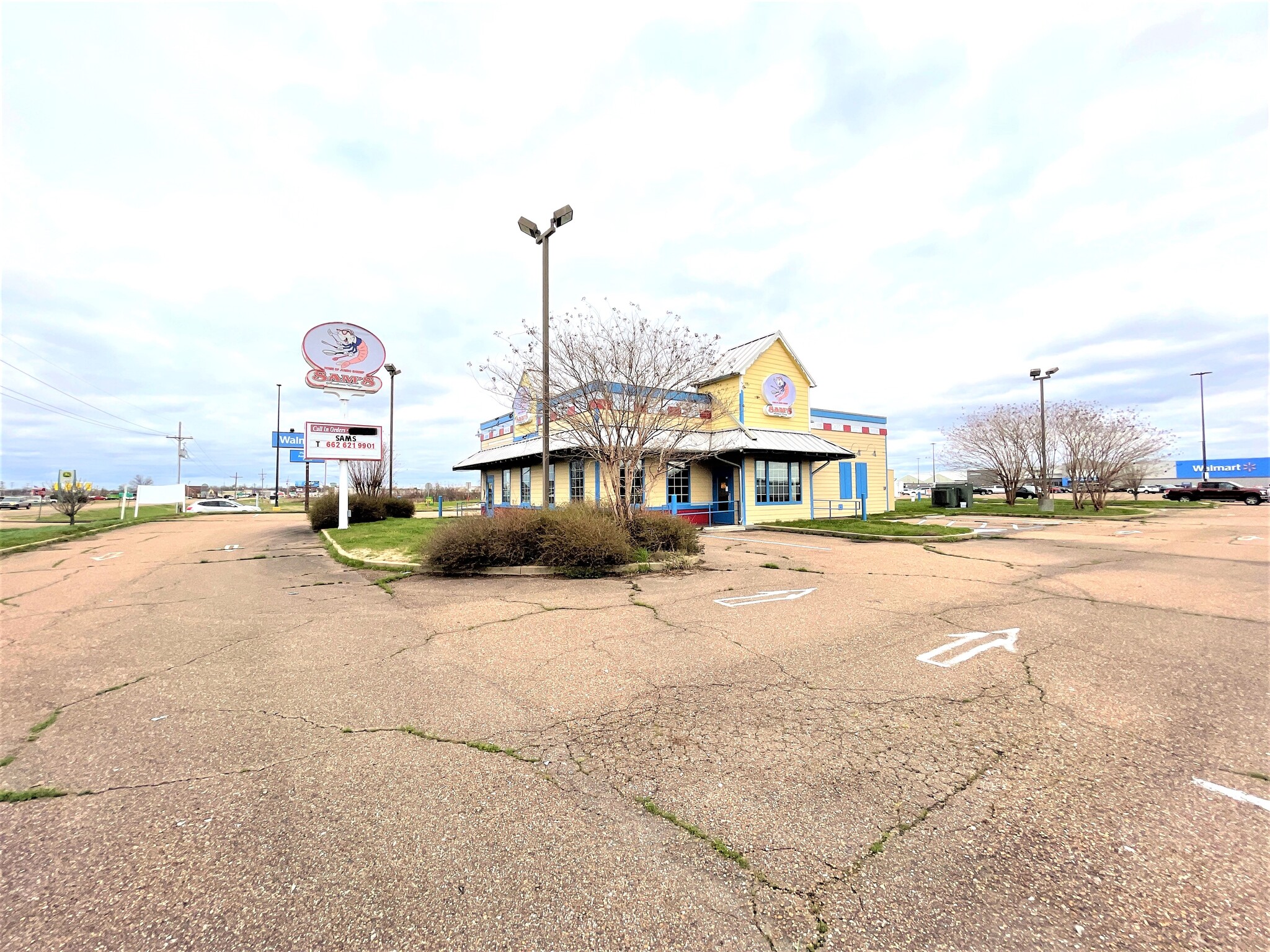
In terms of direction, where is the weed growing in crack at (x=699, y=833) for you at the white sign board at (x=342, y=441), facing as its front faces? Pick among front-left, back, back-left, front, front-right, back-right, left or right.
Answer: front

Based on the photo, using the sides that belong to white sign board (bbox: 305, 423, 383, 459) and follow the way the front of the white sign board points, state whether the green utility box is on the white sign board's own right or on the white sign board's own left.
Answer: on the white sign board's own left

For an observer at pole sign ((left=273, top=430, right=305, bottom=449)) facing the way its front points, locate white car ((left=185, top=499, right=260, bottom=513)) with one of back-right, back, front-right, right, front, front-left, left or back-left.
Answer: back-right

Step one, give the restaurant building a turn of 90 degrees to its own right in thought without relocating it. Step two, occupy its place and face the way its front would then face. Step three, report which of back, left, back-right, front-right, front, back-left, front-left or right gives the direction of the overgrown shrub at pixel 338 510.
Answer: front-left

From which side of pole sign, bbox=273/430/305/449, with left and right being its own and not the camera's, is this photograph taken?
front

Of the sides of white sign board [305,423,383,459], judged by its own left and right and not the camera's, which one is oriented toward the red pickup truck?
left

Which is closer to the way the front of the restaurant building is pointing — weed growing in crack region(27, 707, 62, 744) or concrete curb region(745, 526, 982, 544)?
the weed growing in crack

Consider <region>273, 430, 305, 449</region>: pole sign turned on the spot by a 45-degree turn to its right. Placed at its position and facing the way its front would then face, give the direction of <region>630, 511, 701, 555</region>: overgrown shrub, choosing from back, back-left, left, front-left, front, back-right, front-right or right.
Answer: front-left

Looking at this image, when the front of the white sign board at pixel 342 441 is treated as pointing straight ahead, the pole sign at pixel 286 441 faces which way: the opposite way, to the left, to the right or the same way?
the same way

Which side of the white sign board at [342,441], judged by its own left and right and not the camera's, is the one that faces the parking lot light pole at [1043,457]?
left

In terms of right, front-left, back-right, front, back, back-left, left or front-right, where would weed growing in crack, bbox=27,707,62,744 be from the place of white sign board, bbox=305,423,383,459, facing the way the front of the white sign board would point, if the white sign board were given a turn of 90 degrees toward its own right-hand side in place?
left

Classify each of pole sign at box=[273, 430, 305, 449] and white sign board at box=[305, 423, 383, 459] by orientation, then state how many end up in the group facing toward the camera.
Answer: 2

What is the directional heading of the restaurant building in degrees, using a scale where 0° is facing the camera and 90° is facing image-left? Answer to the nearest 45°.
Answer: approximately 45°

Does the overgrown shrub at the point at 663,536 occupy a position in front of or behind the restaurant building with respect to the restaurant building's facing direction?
in front

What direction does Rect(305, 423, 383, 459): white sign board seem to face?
toward the camera
